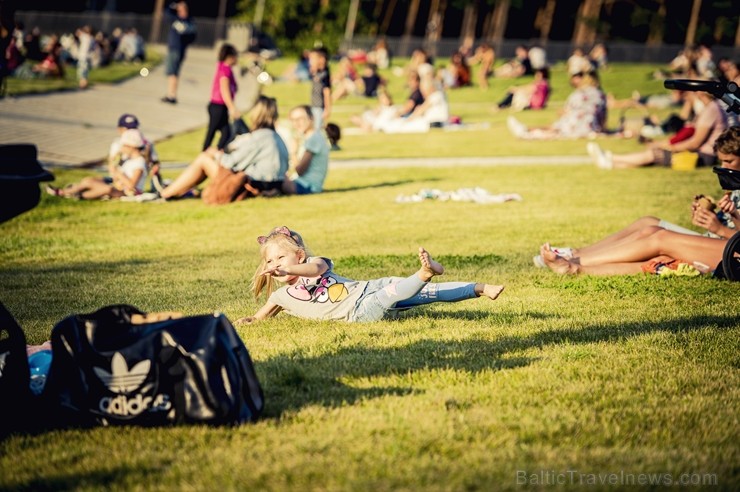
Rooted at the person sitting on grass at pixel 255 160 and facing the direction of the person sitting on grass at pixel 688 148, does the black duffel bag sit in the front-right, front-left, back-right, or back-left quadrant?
back-right

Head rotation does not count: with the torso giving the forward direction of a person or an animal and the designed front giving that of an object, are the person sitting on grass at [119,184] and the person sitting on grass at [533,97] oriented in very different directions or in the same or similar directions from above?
same or similar directions

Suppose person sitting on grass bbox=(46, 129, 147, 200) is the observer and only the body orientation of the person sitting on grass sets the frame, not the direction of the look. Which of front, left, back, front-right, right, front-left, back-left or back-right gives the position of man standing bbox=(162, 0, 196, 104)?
right

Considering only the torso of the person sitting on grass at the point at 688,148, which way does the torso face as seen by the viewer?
to the viewer's left

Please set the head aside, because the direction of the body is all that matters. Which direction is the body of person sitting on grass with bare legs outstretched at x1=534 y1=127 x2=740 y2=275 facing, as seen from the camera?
to the viewer's left

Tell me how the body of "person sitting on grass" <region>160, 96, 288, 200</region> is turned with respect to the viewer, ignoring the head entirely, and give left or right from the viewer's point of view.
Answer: facing to the left of the viewer

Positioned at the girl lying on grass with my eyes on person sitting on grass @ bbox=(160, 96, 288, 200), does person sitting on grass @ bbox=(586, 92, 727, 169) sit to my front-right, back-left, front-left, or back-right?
front-right

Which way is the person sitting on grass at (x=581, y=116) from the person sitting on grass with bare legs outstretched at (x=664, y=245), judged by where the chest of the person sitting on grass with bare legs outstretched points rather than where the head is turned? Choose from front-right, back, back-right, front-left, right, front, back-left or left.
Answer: right

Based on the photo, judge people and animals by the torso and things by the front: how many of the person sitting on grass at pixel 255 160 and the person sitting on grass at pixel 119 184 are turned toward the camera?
0

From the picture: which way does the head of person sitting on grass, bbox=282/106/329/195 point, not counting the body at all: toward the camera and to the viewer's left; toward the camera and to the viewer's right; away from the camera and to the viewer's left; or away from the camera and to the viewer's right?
toward the camera and to the viewer's left
